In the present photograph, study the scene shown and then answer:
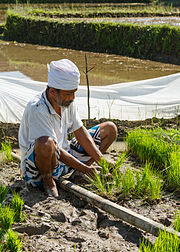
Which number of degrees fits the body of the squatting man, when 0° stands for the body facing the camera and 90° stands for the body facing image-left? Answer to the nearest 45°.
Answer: approximately 315°

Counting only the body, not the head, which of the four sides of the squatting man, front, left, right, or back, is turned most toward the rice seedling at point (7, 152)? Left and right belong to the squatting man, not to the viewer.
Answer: back

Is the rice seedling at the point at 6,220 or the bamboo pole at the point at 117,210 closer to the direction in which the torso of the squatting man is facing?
the bamboo pole

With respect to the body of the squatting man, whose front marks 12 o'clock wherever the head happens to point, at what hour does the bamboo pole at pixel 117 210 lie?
The bamboo pole is roughly at 12 o'clock from the squatting man.

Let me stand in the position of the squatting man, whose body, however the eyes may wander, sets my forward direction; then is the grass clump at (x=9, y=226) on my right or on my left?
on my right
